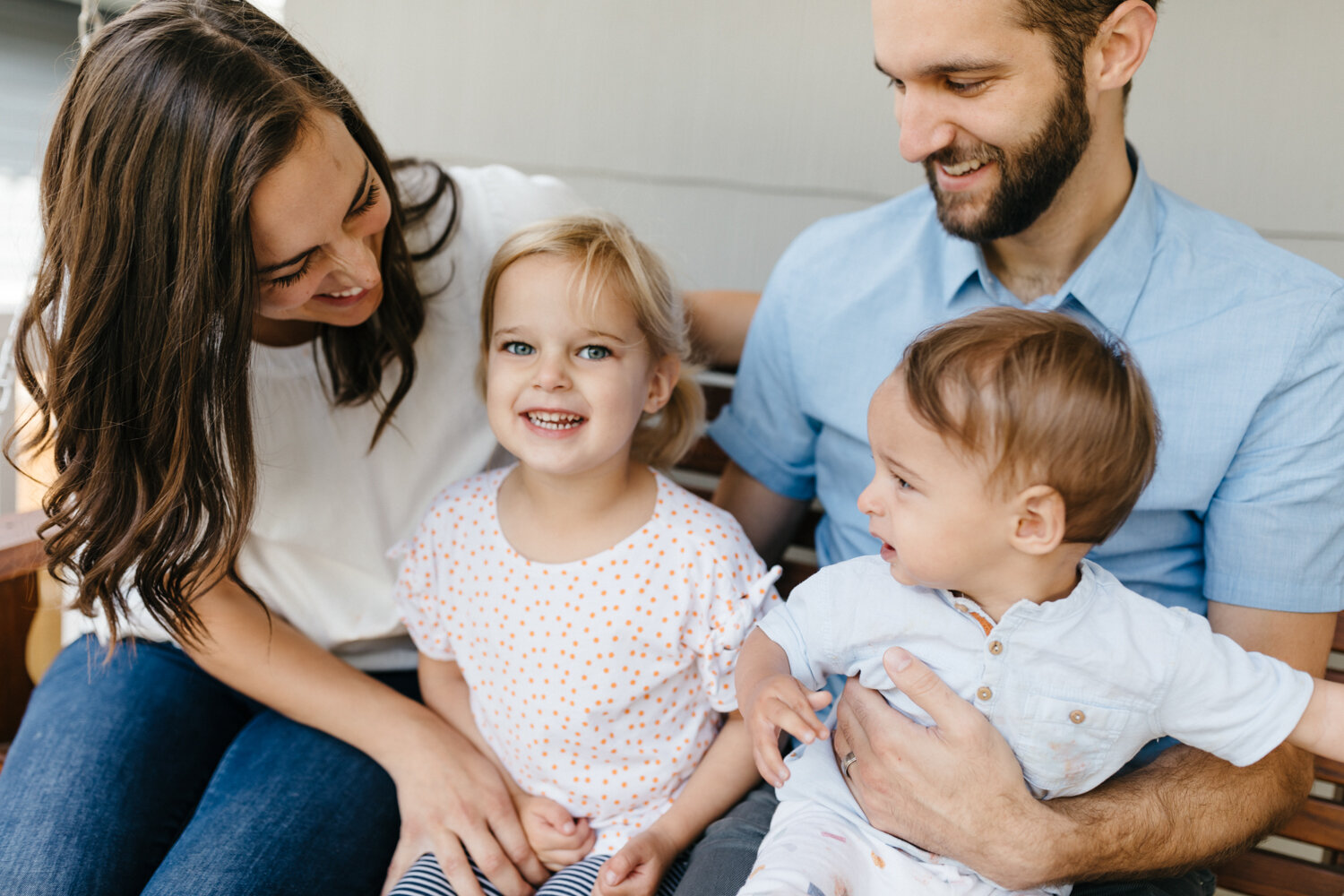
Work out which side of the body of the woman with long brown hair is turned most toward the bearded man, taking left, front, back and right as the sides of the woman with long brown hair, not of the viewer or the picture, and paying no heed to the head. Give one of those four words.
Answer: left

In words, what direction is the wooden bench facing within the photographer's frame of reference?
facing the viewer

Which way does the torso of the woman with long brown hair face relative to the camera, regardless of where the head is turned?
toward the camera

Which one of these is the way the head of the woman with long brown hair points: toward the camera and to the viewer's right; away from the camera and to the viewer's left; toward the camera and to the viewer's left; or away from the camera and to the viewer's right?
toward the camera and to the viewer's right

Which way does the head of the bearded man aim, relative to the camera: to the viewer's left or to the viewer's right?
to the viewer's left
